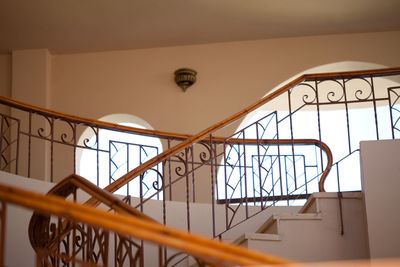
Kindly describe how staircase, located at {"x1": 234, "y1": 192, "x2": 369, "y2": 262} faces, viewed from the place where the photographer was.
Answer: facing to the left of the viewer
